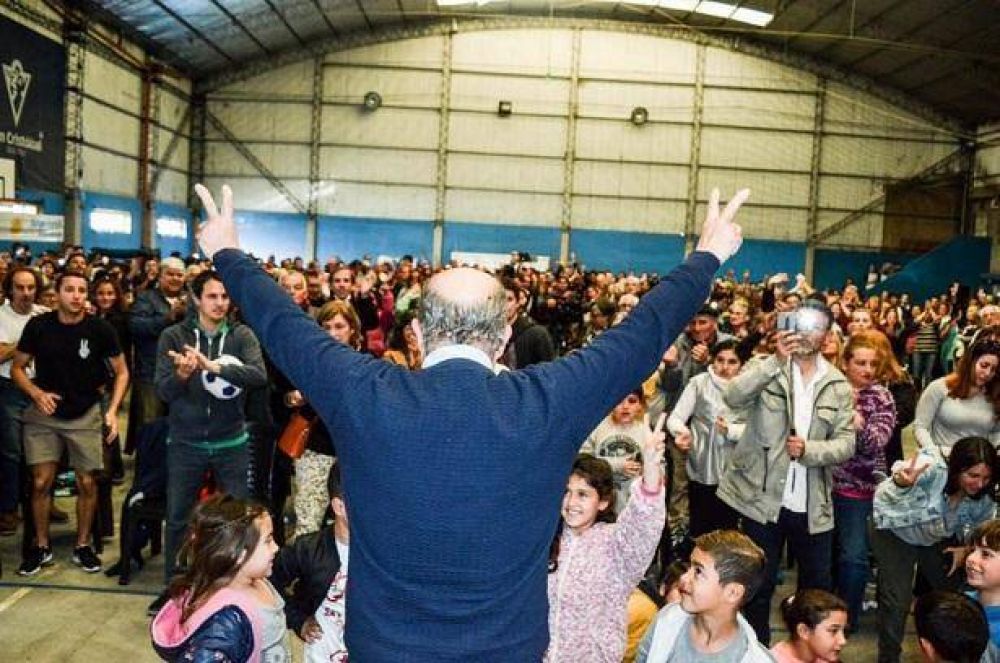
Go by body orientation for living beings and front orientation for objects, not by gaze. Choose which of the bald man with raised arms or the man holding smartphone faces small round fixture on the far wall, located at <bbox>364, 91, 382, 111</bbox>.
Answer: the bald man with raised arms

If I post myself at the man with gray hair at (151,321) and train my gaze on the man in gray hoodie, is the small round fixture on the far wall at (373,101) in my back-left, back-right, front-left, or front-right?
back-left

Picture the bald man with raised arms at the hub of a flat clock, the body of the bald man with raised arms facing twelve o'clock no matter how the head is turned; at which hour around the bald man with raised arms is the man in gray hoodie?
The man in gray hoodie is roughly at 11 o'clock from the bald man with raised arms.

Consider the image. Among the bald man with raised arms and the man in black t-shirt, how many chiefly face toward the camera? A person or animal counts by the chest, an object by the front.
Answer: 1

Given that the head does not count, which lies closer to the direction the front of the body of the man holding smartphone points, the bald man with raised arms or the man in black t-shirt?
the bald man with raised arms

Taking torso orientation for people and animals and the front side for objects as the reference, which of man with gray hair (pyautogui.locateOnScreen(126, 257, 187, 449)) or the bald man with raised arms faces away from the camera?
the bald man with raised arms

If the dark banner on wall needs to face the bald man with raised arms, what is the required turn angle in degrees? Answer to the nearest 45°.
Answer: approximately 45° to its right

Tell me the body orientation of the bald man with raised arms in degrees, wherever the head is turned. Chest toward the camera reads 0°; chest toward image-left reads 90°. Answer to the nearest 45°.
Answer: approximately 180°
